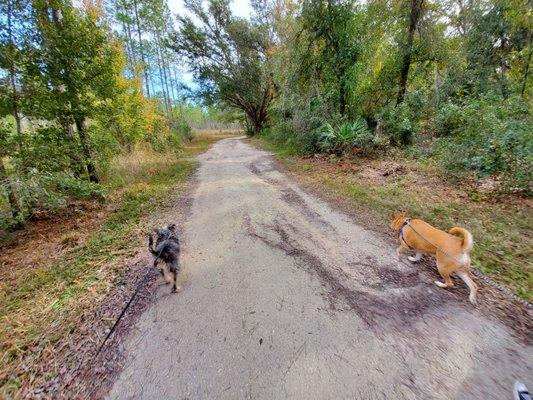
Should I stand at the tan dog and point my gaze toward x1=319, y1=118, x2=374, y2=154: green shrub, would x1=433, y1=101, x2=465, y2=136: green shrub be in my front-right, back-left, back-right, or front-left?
front-right

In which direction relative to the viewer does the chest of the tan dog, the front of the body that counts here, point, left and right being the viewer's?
facing away from the viewer and to the left of the viewer

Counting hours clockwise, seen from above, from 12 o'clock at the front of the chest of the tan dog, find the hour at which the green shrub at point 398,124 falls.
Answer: The green shrub is roughly at 1 o'clock from the tan dog.

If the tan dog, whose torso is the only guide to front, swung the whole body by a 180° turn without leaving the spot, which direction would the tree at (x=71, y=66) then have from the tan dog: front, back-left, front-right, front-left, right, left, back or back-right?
back-right

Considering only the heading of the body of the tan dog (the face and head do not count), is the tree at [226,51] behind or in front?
in front

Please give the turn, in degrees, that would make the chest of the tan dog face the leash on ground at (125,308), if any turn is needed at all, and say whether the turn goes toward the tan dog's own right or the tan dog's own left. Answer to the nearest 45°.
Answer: approximately 90° to the tan dog's own left

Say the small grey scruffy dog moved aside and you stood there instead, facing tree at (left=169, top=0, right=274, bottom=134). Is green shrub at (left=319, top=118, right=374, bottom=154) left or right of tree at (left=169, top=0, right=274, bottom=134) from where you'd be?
right

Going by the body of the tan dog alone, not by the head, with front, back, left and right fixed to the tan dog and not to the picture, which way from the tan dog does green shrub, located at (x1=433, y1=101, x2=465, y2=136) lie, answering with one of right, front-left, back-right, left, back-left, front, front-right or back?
front-right
